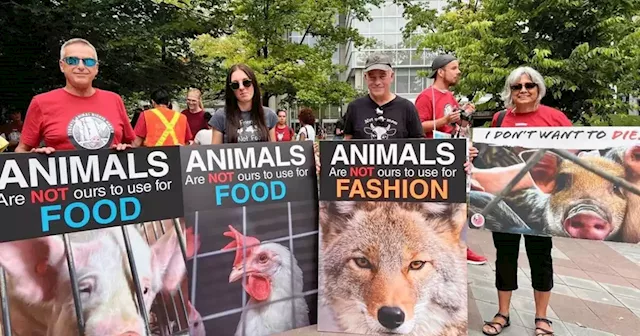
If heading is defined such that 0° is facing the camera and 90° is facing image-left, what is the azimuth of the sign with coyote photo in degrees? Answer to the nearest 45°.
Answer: approximately 0°

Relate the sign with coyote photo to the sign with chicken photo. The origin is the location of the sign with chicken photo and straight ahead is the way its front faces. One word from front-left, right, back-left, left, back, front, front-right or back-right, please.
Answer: left

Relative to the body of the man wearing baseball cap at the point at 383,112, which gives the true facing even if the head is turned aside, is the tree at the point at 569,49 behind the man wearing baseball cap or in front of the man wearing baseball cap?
behind

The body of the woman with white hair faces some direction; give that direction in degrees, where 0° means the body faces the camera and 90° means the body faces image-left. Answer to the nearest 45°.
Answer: approximately 0°

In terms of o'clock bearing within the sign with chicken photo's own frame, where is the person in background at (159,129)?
The person in background is roughly at 5 o'clock from the sign with chicken photo.

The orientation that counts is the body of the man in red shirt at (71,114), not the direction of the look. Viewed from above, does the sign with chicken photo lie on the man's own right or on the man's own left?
on the man's own left

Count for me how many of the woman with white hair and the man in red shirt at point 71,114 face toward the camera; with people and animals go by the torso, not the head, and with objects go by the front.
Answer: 2

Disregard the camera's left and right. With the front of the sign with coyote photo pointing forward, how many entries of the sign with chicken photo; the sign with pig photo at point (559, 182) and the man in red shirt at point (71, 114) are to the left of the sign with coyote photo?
1
